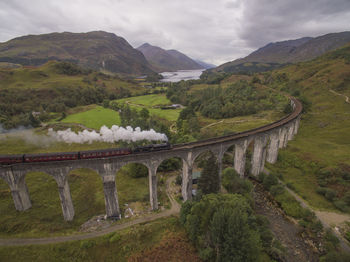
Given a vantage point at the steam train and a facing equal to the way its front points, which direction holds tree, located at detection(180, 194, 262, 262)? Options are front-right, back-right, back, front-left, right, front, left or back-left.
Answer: front-right

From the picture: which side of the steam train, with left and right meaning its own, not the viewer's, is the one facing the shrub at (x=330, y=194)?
front

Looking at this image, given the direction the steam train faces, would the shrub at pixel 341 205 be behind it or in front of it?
in front

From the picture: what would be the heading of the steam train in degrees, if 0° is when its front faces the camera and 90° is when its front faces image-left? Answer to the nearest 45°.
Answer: approximately 270°

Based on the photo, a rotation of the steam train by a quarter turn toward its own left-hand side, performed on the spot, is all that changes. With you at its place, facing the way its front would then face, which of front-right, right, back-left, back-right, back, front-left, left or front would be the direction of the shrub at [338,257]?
back-right

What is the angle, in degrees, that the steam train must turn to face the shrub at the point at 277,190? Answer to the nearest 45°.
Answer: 0° — it already faces it

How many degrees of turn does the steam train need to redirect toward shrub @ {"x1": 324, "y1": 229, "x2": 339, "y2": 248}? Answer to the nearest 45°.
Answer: approximately 45° to its right

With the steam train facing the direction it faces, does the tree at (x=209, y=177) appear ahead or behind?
ahead
